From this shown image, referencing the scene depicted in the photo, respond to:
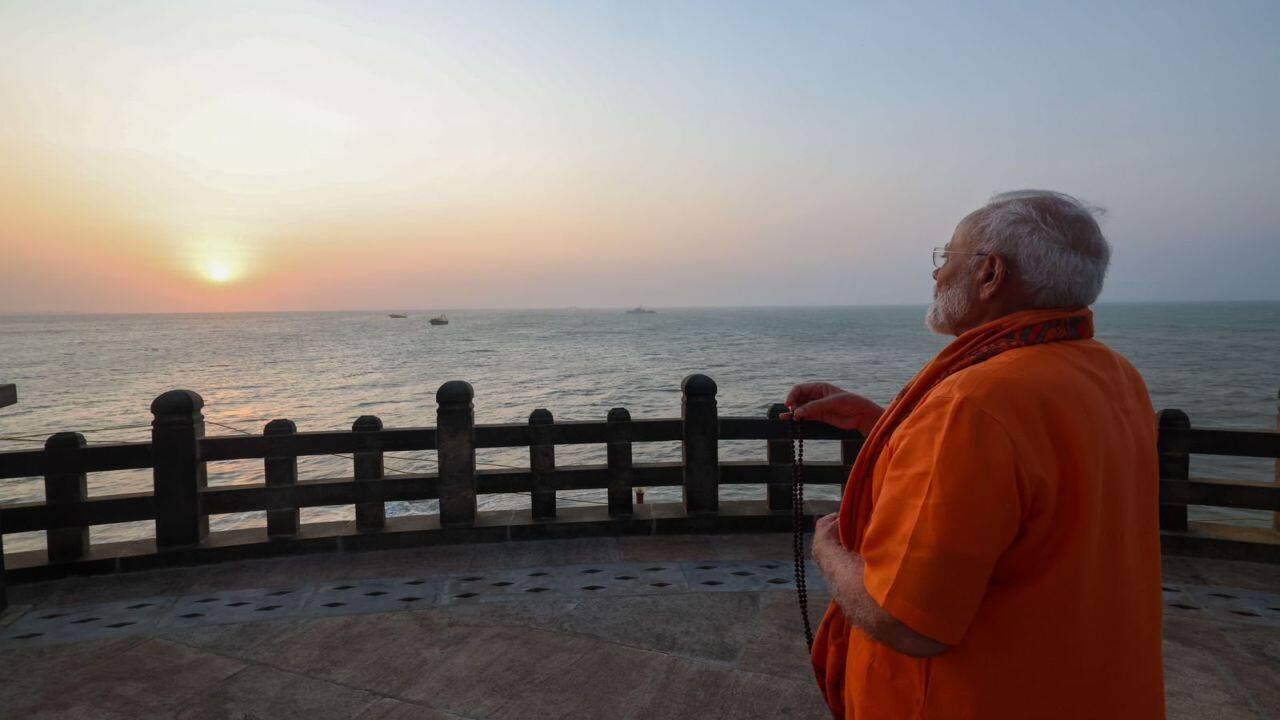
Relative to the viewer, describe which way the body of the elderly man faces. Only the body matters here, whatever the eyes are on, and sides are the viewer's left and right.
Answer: facing away from the viewer and to the left of the viewer

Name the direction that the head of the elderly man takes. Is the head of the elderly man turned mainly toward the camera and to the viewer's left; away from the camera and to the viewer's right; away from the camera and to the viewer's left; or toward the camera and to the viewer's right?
away from the camera and to the viewer's left

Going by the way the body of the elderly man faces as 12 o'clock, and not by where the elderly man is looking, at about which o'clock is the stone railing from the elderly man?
The stone railing is roughly at 12 o'clock from the elderly man.
